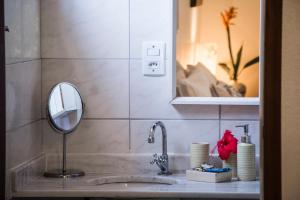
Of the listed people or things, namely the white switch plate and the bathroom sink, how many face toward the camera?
2

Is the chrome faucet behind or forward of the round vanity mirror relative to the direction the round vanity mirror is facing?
forward
